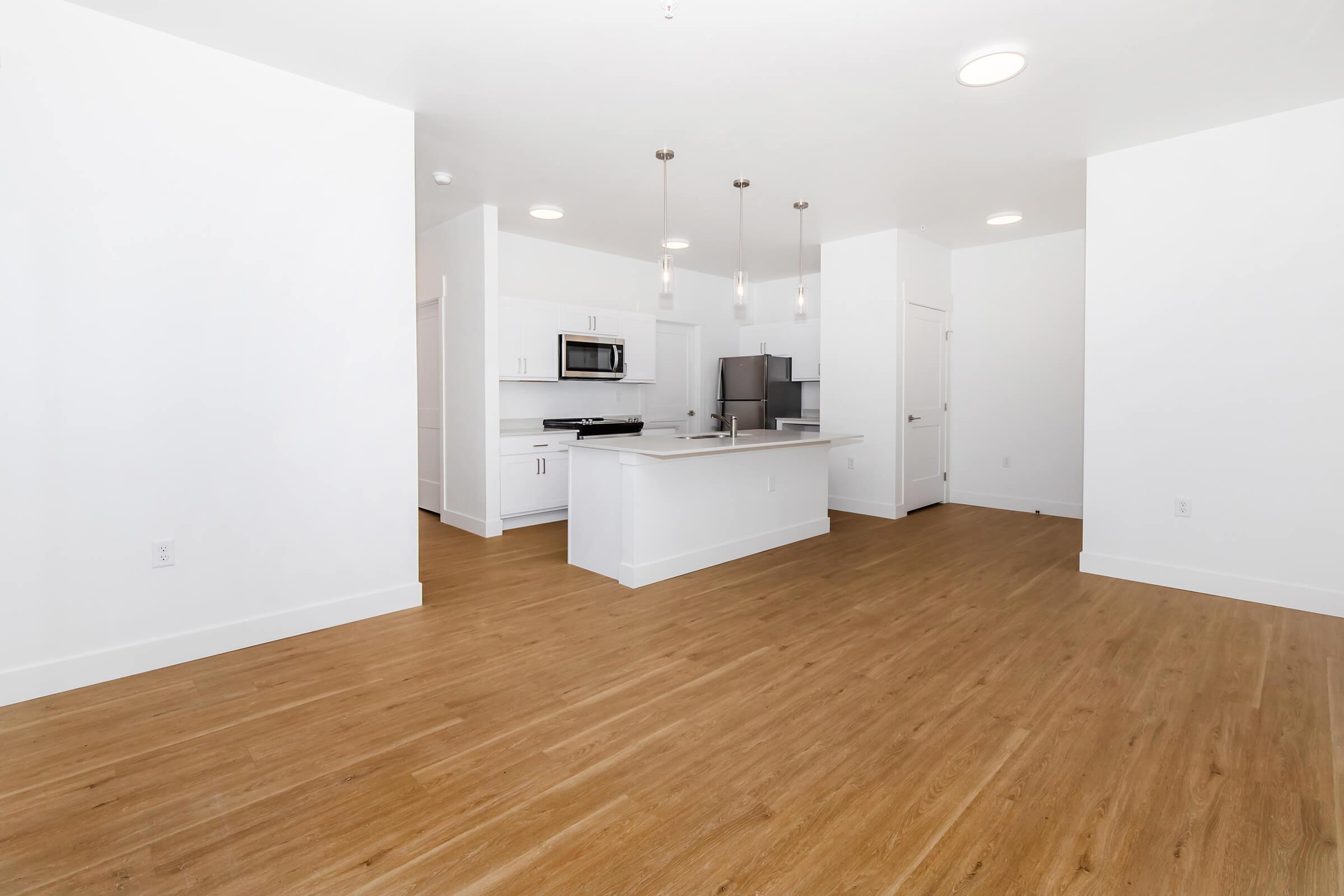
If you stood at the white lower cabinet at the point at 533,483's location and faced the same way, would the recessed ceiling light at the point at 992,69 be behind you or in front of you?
in front

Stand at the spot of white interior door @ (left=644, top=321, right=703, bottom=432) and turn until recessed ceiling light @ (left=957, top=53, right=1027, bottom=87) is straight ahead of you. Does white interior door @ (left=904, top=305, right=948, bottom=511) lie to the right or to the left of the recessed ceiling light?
left

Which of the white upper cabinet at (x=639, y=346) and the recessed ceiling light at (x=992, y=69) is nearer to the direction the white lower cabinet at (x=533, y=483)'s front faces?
the recessed ceiling light

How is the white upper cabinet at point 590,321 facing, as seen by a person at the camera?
facing the viewer and to the right of the viewer
